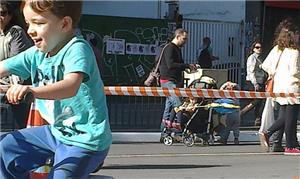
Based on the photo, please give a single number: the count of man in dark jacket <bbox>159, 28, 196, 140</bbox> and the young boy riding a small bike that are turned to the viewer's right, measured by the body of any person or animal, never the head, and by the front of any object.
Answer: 1

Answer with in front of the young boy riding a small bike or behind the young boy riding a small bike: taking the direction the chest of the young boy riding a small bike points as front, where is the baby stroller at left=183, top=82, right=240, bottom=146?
behind

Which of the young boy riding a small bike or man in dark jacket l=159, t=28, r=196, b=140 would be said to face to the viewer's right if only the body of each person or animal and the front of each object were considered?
the man in dark jacket

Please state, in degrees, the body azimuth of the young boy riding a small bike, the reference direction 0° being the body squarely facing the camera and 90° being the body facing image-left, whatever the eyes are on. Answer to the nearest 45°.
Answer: approximately 45°

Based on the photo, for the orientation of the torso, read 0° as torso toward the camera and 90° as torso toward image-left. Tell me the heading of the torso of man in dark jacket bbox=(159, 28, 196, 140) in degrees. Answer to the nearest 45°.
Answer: approximately 270°
